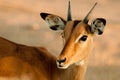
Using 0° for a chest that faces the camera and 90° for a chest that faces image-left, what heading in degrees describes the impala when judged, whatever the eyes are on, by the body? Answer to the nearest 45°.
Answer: approximately 270°
